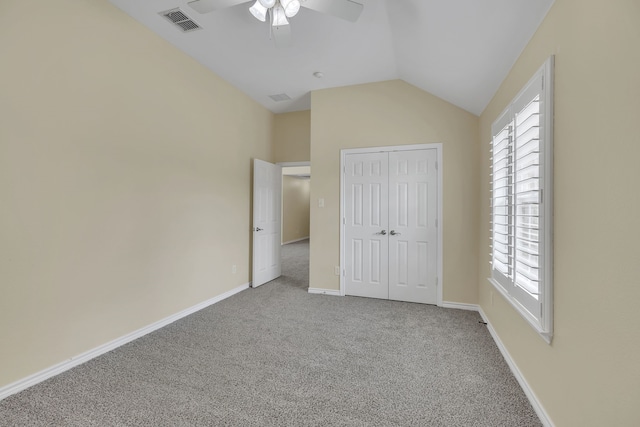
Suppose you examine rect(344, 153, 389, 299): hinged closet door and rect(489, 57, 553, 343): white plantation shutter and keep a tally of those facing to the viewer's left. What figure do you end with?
1

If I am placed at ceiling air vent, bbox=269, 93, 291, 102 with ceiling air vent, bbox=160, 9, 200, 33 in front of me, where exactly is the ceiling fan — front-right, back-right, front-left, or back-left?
front-left

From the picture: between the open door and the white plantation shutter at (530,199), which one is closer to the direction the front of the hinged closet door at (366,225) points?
the white plantation shutter

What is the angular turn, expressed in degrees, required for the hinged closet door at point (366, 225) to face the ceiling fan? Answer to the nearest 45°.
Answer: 0° — it already faces it

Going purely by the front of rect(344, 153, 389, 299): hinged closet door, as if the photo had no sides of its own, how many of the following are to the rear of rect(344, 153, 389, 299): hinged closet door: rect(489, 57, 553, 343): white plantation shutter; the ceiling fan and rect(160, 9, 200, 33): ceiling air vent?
0

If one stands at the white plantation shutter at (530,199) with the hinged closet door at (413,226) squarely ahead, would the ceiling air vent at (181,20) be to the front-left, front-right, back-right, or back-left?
front-left

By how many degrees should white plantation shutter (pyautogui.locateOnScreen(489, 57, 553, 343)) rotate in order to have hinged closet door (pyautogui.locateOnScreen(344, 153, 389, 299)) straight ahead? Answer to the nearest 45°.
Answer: approximately 45° to its right

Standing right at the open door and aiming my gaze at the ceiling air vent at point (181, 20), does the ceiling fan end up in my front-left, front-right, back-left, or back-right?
front-left

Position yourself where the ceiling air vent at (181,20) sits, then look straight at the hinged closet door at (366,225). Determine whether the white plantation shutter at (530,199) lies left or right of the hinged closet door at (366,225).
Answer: right

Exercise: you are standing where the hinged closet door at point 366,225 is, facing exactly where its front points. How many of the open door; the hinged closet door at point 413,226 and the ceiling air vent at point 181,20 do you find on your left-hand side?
1

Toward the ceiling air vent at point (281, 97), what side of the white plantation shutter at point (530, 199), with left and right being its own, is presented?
front

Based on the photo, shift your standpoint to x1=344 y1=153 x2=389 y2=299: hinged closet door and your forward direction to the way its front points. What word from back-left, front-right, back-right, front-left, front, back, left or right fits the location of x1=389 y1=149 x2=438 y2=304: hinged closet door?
left

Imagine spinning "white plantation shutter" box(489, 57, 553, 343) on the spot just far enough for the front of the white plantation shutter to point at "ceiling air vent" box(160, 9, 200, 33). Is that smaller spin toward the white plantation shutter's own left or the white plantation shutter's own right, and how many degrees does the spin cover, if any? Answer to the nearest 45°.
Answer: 0° — it already faces it

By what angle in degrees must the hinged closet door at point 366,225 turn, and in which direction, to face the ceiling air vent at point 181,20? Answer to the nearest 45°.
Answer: approximately 45° to its right

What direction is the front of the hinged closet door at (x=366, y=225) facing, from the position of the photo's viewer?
facing the viewer

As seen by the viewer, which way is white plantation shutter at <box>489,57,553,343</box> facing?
to the viewer's left

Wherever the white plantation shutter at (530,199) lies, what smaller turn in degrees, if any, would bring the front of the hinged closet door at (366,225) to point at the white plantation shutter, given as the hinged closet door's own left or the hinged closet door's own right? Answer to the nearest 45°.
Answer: approximately 45° to the hinged closet door's own left

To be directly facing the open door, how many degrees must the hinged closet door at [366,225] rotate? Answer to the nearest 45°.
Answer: approximately 90° to its right
